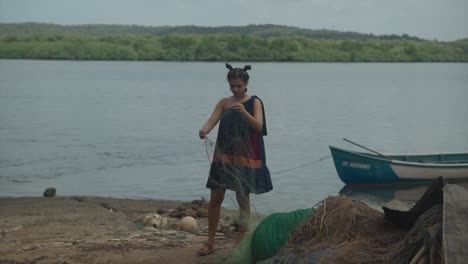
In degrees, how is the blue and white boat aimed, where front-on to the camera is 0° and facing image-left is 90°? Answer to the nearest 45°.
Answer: approximately 90°

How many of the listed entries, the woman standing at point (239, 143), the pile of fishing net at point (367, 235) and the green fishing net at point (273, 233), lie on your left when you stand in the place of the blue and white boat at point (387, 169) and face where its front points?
3

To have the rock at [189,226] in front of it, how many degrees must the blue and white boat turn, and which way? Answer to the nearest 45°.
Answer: approximately 90° to its left

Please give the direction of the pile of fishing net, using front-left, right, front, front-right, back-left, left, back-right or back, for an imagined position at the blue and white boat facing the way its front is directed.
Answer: left

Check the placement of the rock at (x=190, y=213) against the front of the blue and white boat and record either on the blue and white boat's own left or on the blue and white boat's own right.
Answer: on the blue and white boat's own left

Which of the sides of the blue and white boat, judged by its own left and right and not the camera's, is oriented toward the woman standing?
left

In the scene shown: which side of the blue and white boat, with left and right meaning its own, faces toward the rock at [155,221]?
left

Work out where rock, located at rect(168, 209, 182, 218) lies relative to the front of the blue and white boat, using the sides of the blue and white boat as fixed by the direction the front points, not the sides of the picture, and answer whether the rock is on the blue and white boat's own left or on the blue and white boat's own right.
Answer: on the blue and white boat's own left
